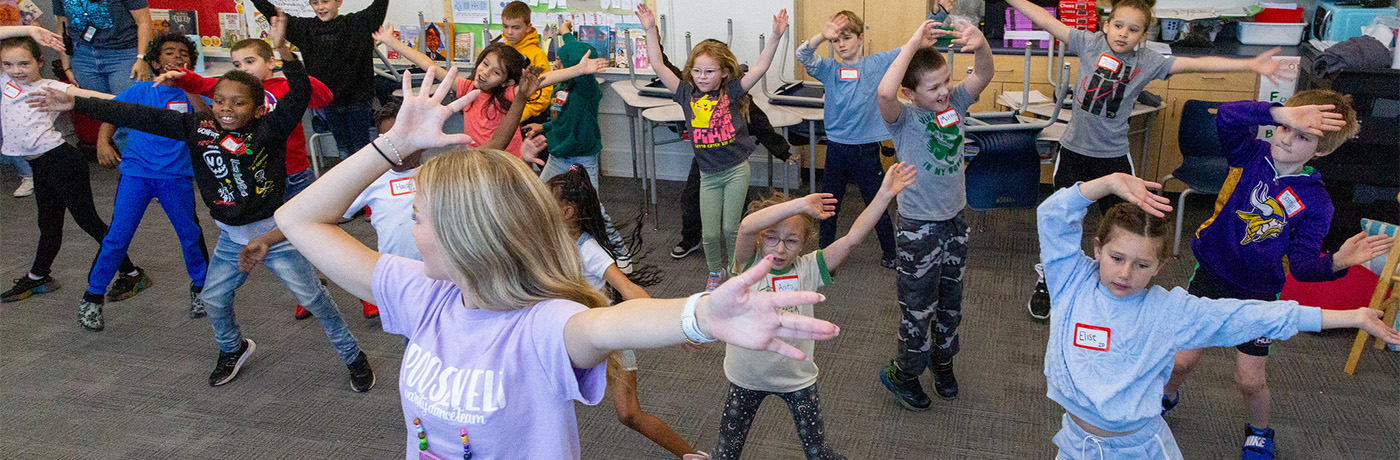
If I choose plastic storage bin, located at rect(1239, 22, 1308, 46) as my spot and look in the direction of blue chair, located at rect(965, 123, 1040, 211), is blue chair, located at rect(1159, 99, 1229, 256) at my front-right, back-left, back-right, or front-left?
front-left

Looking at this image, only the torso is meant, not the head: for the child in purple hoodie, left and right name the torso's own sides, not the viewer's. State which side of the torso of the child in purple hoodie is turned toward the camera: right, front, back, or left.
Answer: front

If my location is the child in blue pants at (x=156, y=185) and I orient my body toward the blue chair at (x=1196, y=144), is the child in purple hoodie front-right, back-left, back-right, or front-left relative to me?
front-right

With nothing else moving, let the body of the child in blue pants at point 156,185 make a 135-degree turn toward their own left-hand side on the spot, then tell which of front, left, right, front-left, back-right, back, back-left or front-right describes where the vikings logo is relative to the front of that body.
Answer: right

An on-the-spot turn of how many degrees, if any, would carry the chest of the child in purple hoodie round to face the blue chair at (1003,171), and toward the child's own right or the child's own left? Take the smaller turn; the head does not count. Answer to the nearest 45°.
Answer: approximately 135° to the child's own right

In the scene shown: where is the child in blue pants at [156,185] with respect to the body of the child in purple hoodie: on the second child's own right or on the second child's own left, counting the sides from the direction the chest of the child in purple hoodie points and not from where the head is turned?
on the second child's own right

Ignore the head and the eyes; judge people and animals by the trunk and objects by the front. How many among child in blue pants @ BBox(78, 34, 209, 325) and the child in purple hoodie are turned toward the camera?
2

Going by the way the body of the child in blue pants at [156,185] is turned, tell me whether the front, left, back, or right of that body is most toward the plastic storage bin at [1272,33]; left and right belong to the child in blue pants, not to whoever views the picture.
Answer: left

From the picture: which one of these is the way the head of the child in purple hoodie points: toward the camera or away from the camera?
toward the camera

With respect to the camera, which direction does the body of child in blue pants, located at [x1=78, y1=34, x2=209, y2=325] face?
toward the camera

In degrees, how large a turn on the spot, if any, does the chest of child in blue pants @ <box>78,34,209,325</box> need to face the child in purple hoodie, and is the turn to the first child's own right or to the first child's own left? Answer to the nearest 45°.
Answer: approximately 45° to the first child's own left

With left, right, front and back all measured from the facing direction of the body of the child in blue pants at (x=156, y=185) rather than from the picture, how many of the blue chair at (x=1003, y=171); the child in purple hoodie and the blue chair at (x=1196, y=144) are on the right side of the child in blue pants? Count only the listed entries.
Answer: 0

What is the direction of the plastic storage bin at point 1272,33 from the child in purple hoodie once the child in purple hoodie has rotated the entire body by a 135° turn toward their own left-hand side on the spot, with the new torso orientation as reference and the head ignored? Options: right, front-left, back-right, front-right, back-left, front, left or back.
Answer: front-left
